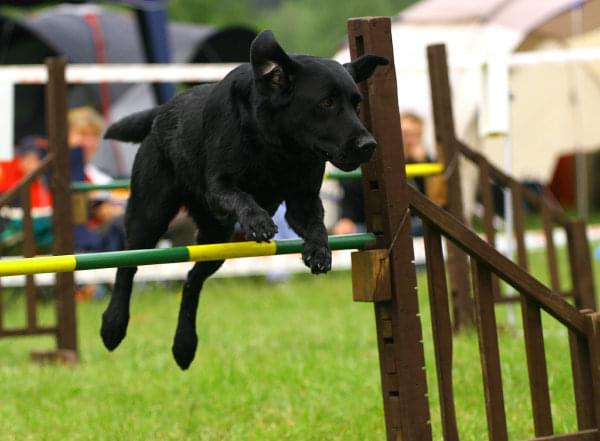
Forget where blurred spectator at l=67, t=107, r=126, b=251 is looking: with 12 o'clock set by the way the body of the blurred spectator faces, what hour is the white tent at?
The white tent is roughly at 8 o'clock from the blurred spectator.

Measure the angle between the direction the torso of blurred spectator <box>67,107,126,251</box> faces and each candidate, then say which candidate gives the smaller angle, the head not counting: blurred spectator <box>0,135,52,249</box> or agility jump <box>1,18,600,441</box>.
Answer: the agility jump

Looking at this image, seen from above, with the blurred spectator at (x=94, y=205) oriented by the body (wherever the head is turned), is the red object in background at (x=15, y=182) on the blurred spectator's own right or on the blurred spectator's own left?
on the blurred spectator's own right

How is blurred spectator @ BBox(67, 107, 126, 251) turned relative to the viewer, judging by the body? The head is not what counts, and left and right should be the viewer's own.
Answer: facing the viewer

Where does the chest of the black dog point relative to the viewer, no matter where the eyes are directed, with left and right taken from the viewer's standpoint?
facing the viewer and to the right of the viewer

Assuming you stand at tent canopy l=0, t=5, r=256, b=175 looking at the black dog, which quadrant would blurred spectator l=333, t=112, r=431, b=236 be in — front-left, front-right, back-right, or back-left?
front-left

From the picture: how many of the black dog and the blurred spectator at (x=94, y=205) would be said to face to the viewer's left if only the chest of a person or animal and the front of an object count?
0

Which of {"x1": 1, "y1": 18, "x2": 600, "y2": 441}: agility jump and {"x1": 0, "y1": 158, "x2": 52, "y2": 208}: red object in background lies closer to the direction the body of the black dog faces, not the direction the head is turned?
the agility jump

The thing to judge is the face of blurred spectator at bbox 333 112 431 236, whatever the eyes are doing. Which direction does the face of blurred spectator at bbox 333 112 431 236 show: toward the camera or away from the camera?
toward the camera

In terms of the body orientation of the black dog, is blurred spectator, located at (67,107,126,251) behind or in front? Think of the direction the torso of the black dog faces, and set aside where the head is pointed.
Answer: behind

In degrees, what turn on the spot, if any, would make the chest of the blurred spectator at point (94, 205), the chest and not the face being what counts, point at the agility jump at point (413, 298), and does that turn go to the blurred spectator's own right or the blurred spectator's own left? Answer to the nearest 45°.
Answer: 0° — they already face it

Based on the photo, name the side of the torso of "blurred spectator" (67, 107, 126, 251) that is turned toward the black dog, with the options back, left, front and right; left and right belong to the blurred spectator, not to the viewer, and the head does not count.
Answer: front

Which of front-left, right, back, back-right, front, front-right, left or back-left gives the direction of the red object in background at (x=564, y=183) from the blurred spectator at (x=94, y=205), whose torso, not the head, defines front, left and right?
back-left

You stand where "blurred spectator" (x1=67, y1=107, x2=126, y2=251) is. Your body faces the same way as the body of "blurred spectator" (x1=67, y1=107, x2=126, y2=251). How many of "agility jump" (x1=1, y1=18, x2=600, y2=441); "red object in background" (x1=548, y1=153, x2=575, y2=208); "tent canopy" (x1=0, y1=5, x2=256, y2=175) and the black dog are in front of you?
2
